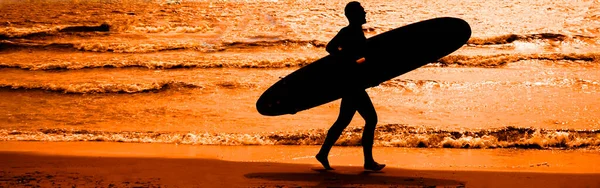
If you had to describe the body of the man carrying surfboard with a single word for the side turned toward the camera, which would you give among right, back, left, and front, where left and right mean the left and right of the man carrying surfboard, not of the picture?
right

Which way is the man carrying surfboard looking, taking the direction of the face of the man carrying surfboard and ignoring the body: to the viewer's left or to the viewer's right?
to the viewer's right

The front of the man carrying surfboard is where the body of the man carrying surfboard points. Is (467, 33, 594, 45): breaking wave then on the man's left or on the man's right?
on the man's left

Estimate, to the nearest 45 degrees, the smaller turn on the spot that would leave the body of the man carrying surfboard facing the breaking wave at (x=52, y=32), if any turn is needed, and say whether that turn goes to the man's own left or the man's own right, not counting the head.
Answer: approximately 135° to the man's own left

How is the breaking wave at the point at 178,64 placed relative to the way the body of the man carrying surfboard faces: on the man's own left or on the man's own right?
on the man's own left

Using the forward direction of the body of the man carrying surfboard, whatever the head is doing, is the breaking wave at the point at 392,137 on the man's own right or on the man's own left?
on the man's own left
